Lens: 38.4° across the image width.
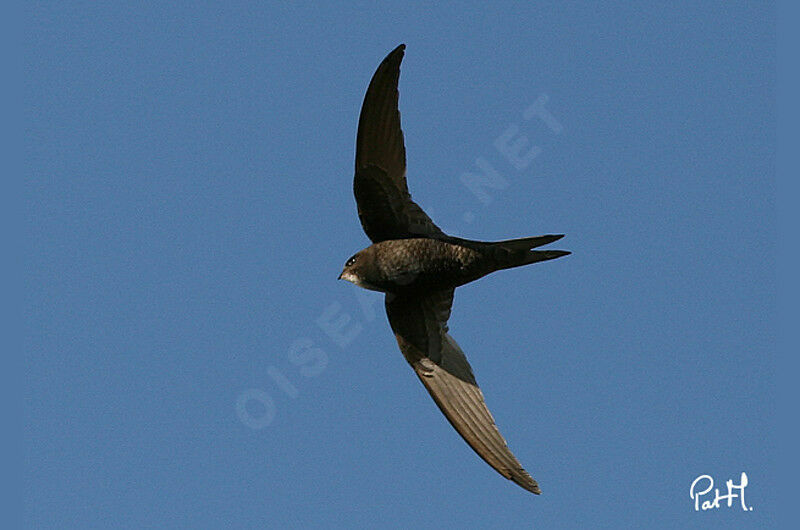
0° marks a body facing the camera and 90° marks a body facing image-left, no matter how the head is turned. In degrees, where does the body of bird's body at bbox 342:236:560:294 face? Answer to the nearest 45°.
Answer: approximately 90°
